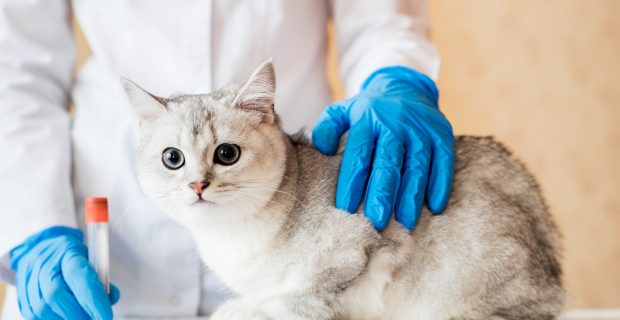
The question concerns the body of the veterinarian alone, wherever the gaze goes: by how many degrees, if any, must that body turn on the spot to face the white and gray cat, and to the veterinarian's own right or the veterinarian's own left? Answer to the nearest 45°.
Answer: approximately 45° to the veterinarian's own left

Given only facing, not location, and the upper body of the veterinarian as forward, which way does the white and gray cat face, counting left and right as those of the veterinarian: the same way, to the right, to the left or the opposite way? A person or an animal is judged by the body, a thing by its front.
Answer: to the right

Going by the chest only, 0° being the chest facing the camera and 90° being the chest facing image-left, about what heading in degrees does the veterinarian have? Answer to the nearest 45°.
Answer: approximately 0°

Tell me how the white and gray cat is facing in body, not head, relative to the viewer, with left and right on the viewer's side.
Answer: facing to the left of the viewer

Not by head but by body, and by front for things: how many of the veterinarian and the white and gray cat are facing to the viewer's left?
1
